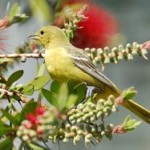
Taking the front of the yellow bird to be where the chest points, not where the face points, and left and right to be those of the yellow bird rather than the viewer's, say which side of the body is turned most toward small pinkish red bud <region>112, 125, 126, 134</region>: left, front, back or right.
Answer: back

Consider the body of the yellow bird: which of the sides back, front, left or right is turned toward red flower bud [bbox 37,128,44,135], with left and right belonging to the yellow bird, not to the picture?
front

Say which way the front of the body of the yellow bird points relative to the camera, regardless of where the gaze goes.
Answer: to the viewer's left
